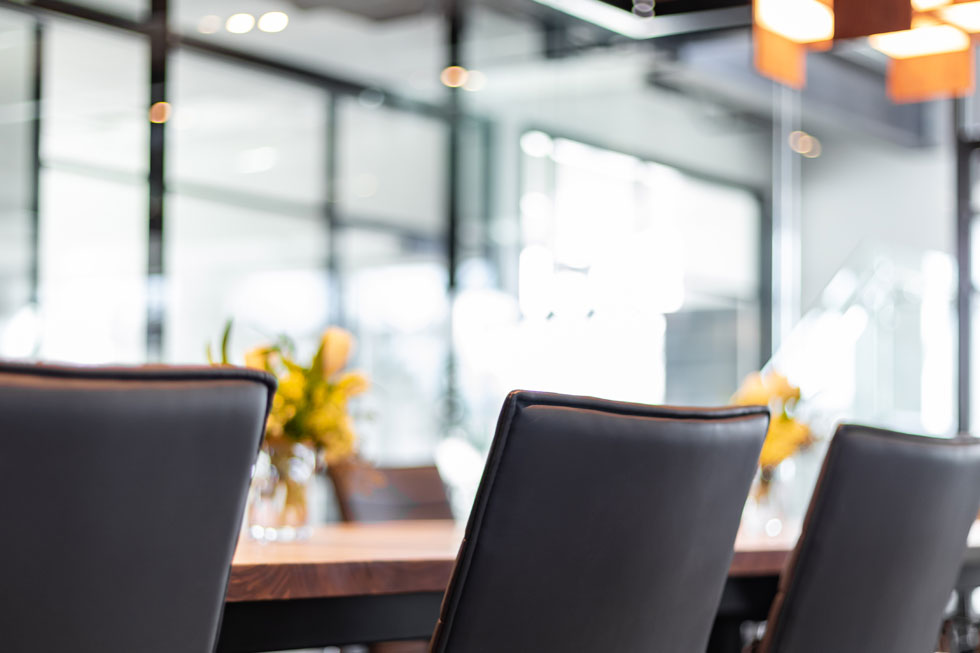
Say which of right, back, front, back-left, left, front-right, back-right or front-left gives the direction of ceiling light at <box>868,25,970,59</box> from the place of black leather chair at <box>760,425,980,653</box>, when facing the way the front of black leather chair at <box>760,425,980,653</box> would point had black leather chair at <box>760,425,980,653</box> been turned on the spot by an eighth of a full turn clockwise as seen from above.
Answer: front

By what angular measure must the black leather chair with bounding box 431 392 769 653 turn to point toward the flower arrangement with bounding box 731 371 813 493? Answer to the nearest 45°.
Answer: approximately 45° to its right

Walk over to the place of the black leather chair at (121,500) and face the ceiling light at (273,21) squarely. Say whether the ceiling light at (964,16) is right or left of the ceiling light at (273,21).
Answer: right

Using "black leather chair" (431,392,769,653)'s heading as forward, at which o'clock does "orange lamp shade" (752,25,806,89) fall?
The orange lamp shade is roughly at 2 o'clock from the black leather chair.

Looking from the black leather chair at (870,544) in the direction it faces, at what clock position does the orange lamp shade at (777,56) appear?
The orange lamp shade is roughly at 1 o'clock from the black leather chair.

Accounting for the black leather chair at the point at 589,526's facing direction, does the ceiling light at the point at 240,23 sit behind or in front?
in front

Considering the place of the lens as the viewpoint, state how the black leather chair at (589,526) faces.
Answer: facing away from the viewer and to the left of the viewer

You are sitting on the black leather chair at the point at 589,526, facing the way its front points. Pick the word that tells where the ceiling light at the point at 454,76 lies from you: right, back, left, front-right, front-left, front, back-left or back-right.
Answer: front-right

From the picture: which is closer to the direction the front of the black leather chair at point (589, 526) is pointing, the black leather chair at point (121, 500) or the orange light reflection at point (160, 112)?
the orange light reflection

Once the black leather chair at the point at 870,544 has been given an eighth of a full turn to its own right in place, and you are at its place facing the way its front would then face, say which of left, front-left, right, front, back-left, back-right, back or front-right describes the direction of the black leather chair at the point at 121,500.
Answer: back-left

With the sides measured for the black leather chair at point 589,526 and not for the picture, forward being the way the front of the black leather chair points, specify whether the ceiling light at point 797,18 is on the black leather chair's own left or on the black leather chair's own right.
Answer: on the black leather chair's own right

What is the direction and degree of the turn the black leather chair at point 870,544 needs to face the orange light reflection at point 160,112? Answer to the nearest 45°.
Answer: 0° — it already faces it

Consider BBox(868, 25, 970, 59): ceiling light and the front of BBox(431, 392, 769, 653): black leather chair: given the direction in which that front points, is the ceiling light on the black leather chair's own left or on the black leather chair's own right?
on the black leather chair's own right

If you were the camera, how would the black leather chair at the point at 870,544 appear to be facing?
facing away from the viewer and to the left of the viewer

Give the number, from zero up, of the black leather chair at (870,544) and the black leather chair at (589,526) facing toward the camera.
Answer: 0
